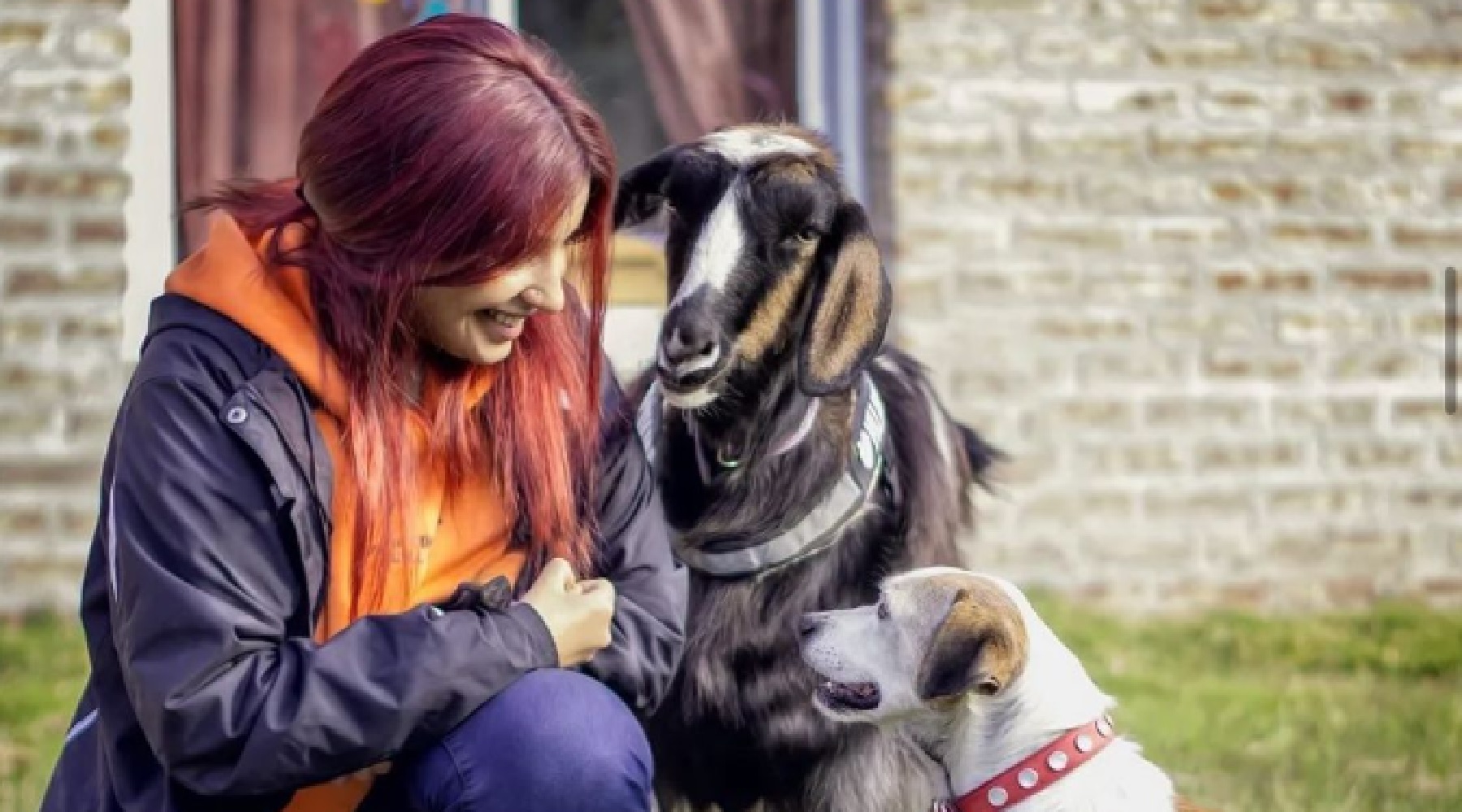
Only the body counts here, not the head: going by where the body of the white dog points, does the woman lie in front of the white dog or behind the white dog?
in front

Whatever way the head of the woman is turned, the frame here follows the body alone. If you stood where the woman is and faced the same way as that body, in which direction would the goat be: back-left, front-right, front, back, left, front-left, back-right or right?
left

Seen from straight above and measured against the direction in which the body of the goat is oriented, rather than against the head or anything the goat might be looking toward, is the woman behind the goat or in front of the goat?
in front

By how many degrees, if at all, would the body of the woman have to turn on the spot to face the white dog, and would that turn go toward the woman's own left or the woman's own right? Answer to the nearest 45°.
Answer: approximately 45° to the woman's own left

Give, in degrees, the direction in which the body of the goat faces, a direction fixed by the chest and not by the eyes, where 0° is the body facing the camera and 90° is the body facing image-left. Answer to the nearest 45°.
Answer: approximately 45°

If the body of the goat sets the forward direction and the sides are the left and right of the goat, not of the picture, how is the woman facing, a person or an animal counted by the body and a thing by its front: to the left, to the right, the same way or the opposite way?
to the left

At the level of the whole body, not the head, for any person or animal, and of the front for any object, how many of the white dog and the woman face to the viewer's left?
1

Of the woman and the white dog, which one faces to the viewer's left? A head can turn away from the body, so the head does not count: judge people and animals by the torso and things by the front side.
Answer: the white dog

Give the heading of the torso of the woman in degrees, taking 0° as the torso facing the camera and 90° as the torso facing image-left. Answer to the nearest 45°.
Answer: approximately 315°

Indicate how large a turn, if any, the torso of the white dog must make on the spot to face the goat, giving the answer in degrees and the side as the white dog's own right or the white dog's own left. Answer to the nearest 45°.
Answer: approximately 45° to the white dog's own right

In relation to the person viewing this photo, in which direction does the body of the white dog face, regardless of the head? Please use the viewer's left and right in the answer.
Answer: facing to the left of the viewer
